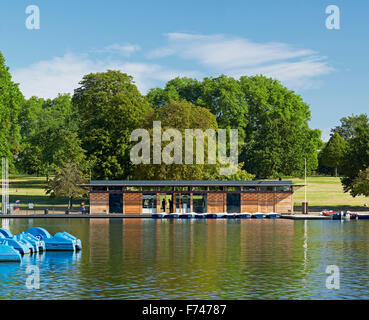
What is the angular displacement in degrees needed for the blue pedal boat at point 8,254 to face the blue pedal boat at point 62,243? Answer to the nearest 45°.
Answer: approximately 45° to its left

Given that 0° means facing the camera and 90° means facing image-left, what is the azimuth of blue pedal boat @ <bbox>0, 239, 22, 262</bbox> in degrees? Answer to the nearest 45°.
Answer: approximately 270°

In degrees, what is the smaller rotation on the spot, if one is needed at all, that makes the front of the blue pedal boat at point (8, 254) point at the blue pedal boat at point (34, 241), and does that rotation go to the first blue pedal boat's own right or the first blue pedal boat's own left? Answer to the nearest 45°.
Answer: approximately 90° to the first blue pedal boat's own left
